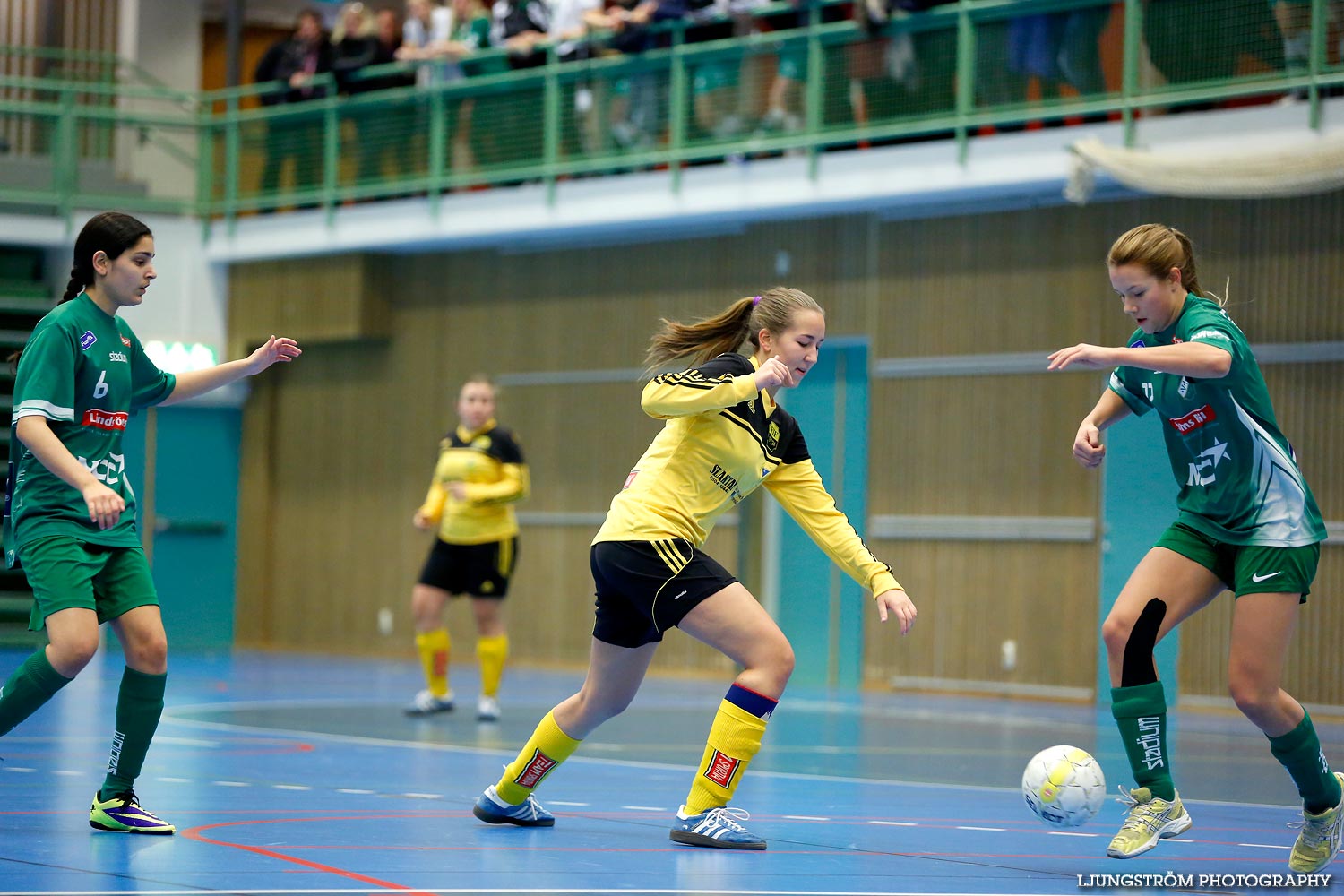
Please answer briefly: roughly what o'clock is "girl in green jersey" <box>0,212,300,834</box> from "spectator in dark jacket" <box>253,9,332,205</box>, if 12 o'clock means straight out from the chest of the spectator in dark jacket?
The girl in green jersey is roughly at 12 o'clock from the spectator in dark jacket.

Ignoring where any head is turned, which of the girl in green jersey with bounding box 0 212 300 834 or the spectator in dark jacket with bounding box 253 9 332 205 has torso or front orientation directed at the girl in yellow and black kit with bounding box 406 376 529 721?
the spectator in dark jacket

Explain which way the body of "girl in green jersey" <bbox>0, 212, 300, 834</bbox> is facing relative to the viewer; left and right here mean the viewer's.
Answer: facing the viewer and to the right of the viewer

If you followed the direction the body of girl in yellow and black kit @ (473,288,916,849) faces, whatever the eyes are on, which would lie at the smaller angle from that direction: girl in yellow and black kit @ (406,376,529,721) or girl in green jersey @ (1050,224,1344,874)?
the girl in green jersey

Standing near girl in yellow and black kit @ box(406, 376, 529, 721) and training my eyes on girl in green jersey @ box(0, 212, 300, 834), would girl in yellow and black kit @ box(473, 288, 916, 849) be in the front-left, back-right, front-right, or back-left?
front-left

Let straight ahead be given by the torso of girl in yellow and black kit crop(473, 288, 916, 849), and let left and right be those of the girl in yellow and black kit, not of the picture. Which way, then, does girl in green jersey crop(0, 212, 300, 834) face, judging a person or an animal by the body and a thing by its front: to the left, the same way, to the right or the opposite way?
the same way

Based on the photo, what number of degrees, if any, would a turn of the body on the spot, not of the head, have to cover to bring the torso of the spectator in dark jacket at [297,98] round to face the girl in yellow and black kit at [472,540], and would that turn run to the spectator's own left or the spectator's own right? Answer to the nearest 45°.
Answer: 0° — they already face them

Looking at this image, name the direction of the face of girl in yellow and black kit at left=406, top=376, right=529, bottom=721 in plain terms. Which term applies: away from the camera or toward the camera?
toward the camera

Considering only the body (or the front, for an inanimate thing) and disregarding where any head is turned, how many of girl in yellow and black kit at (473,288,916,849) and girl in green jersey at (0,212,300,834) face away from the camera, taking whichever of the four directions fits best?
0

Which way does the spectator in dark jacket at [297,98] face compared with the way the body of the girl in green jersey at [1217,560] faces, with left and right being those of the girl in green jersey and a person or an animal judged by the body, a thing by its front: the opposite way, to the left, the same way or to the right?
to the left

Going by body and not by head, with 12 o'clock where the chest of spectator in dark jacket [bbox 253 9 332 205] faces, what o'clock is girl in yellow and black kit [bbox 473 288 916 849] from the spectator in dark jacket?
The girl in yellow and black kit is roughly at 12 o'clock from the spectator in dark jacket.

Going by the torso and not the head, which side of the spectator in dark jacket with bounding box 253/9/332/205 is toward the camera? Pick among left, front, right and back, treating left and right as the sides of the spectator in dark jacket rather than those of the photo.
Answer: front

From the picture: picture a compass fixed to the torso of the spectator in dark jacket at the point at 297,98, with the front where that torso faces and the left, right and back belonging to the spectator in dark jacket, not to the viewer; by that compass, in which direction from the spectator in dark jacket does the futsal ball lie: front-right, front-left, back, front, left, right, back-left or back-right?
front

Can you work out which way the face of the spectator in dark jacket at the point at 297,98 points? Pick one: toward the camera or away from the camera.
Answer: toward the camera

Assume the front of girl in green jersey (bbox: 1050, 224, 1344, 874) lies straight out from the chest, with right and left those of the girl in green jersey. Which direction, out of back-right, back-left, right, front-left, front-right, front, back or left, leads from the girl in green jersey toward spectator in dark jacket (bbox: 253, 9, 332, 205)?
right

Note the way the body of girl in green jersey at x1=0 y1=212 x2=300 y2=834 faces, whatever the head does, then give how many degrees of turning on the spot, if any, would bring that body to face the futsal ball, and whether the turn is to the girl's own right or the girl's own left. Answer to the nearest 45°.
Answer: approximately 45° to the girl's own left

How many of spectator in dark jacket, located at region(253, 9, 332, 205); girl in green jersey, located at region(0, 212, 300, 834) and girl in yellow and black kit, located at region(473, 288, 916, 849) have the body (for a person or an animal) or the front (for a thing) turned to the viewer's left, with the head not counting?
0

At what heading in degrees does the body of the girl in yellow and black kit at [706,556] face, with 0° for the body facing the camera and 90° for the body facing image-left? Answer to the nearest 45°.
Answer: approximately 315°

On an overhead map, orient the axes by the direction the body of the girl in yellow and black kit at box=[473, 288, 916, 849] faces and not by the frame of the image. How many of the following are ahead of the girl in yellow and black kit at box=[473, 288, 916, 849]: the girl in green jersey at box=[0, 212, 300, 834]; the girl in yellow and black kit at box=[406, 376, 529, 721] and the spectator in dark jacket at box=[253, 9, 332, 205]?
0

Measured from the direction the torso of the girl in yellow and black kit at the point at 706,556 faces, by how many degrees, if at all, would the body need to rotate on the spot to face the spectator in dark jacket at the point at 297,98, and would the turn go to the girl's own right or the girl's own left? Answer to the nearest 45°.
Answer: approximately 135° to the girl's own left

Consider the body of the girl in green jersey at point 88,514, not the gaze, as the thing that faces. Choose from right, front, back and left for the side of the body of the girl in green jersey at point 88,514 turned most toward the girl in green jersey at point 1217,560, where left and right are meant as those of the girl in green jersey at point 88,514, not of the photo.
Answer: front

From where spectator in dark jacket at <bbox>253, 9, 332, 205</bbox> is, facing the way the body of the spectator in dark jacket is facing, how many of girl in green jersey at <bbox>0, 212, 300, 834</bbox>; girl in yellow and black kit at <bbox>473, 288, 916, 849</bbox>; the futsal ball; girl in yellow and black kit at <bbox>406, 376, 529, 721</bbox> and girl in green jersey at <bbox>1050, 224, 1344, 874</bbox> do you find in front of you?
5
